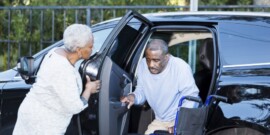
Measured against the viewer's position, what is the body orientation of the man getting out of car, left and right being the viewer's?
facing the viewer and to the left of the viewer

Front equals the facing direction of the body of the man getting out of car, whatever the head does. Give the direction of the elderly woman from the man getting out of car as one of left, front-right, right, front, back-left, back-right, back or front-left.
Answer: front

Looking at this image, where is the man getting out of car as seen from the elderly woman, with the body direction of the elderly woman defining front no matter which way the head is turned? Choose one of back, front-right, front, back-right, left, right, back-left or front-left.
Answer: front

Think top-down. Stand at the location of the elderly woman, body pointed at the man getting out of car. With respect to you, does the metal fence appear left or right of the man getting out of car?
left

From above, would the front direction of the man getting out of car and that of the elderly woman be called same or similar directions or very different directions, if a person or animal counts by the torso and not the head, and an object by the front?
very different directions

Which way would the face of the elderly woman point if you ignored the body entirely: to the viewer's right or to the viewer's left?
to the viewer's right

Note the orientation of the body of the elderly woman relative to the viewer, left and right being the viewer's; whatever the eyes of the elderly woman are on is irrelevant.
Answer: facing away from the viewer and to the right of the viewer
